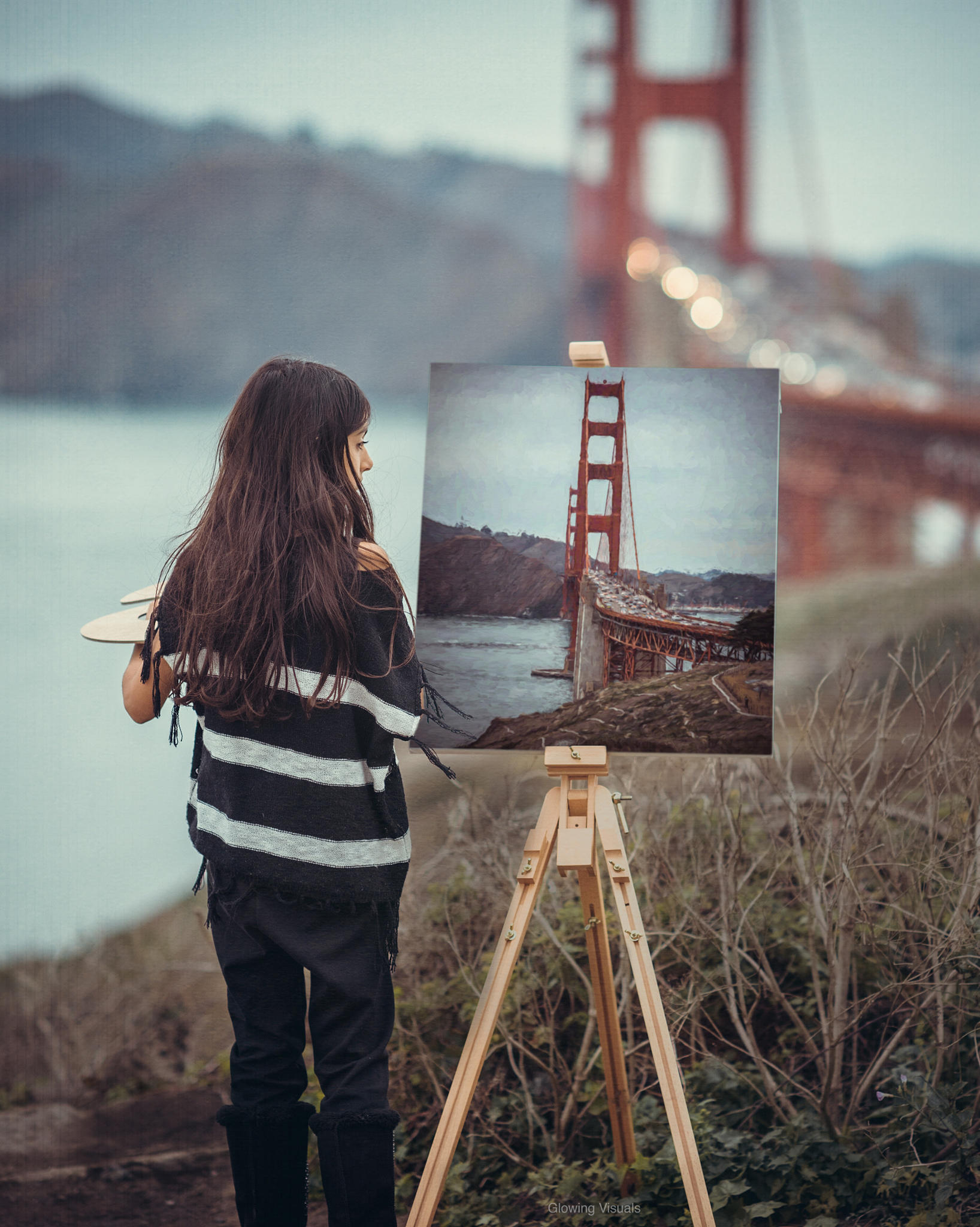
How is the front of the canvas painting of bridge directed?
toward the camera

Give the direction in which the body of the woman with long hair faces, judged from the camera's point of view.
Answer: away from the camera

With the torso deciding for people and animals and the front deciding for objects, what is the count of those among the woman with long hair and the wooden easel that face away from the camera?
1

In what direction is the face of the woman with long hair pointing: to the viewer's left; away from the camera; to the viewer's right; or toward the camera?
to the viewer's right

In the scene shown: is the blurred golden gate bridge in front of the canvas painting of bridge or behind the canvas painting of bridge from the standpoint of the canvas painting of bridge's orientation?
behind

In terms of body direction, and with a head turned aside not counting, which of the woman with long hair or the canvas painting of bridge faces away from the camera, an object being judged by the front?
the woman with long hair

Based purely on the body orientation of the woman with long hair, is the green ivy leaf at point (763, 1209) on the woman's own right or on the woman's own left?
on the woman's own right

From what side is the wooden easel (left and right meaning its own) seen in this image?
front

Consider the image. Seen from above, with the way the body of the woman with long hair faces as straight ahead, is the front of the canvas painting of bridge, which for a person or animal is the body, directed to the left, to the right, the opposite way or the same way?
the opposite way

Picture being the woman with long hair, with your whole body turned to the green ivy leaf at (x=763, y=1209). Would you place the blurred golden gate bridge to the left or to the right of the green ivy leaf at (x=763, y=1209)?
left
